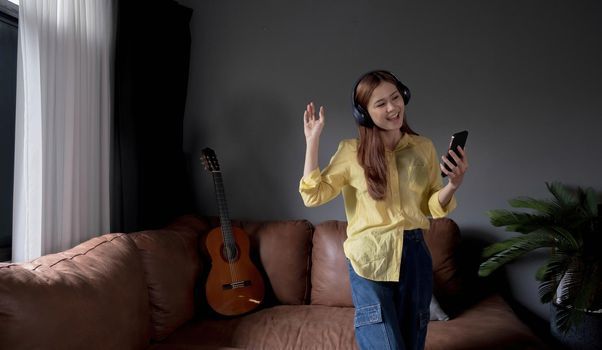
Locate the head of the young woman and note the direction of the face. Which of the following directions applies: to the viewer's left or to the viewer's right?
to the viewer's right

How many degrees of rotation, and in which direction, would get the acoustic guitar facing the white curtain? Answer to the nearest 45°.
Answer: approximately 90° to its right

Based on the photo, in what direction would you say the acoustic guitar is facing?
toward the camera

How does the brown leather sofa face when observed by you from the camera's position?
facing the viewer

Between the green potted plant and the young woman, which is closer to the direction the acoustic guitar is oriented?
the young woman

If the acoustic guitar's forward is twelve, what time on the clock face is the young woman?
The young woman is roughly at 11 o'clock from the acoustic guitar.

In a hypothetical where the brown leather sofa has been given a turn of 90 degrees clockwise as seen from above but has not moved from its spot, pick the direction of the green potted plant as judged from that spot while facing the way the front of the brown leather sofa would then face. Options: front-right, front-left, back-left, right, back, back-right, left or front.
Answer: back
